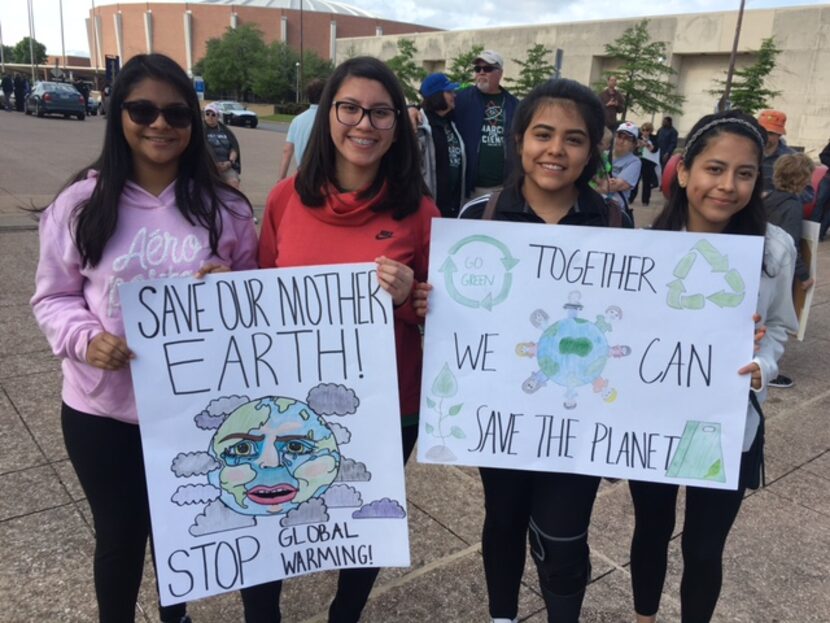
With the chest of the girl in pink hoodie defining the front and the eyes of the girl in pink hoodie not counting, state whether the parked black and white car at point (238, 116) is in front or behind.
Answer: behind

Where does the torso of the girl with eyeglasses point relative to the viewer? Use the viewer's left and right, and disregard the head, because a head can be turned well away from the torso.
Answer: facing the viewer

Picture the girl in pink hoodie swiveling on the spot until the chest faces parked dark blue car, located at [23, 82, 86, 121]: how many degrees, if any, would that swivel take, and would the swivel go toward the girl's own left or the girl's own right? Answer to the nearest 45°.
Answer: approximately 180°

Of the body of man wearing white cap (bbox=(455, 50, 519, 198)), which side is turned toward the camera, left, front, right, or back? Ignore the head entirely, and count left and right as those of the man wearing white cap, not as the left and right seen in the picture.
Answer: front

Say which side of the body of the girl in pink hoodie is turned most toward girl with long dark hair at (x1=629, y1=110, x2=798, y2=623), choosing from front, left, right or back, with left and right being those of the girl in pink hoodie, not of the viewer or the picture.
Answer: left

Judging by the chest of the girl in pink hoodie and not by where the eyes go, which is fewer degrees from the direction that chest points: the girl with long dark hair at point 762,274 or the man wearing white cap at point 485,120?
the girl with long dark hair

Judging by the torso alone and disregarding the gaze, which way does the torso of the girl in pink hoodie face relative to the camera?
toward the camera

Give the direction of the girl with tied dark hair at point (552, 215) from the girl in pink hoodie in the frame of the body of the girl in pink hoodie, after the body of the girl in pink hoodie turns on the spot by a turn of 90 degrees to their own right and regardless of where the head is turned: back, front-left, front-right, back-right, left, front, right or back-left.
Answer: back

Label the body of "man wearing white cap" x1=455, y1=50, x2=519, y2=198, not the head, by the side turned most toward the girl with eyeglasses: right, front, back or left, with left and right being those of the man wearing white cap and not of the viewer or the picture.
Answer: front

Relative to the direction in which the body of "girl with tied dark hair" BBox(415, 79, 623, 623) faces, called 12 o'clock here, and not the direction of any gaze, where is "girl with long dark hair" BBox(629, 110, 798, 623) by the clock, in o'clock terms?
"girl with long dark hair" BBox(629, 110, 798, 623) is roughly at 9 o'clock from "girl with tied dark hair" BBox(415, 79, 623, 623).

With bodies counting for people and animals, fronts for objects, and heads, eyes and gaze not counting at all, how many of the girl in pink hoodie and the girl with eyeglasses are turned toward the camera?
2

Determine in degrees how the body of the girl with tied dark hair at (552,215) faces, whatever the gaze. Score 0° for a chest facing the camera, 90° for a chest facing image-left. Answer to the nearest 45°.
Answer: approximately 0°
